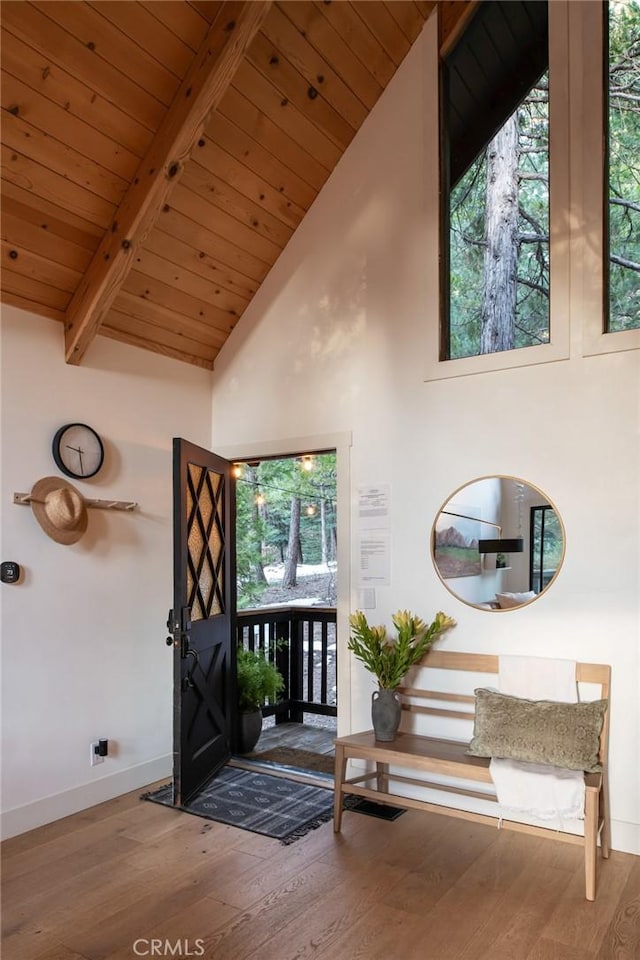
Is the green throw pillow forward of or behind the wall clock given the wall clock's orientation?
forward

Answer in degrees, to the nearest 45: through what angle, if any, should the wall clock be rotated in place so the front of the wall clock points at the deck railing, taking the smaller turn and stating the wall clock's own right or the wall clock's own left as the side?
approximately 90° to the wall clock's own left

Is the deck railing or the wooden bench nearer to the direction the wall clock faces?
the wooden bench

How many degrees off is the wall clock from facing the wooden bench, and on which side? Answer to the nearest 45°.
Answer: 0° — it already faces it

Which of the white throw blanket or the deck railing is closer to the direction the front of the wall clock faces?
the white throw blanket

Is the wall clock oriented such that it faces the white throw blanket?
yes

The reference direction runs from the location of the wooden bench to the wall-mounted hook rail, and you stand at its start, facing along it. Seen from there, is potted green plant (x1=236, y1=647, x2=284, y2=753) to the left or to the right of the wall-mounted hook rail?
right

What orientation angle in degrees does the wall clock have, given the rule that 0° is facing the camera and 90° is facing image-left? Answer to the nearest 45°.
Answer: approximately 315°

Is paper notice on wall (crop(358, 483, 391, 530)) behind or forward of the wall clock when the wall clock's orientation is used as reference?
forward
